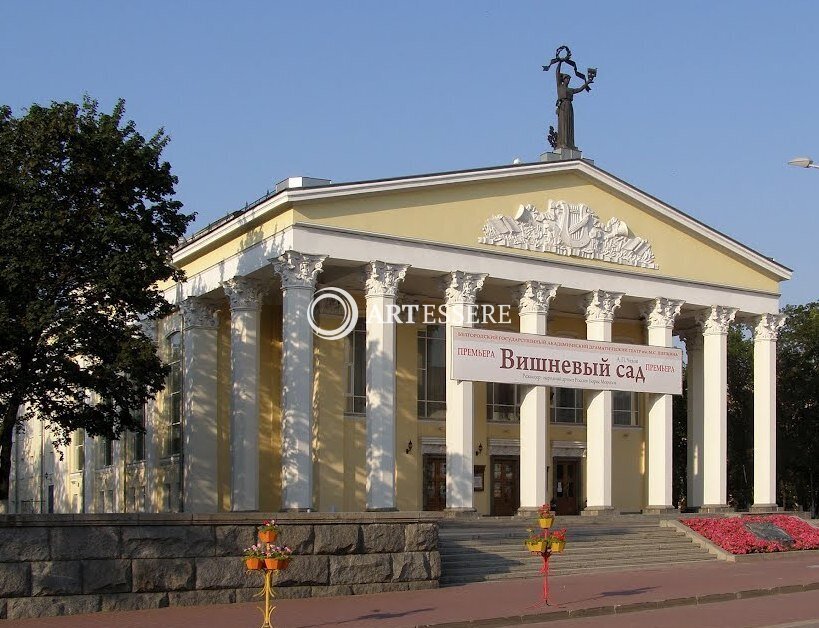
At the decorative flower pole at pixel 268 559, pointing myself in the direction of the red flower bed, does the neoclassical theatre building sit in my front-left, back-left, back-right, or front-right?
front-left

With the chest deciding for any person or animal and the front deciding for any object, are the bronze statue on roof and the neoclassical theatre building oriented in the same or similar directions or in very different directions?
same or similar directions

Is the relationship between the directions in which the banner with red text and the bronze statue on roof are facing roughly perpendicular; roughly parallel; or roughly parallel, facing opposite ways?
roughly parallel

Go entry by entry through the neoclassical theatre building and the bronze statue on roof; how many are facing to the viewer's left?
0

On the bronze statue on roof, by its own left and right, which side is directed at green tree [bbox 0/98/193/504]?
right

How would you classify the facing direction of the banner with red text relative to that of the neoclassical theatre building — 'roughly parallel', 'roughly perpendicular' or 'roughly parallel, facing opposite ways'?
roughly parallel

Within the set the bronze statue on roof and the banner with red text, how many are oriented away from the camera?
0

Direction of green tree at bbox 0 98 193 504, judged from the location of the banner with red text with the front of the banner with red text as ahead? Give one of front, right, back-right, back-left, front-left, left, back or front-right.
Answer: right

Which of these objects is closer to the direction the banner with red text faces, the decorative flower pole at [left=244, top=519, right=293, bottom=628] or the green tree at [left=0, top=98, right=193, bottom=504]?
the decorative flower pole

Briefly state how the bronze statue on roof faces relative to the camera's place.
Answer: facing the viewer and to the right of the viewer

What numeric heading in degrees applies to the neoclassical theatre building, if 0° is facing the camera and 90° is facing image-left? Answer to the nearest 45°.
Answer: approximately 315°

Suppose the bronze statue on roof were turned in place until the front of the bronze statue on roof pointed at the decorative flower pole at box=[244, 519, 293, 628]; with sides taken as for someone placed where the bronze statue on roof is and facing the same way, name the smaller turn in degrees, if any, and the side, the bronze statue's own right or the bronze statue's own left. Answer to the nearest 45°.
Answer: approximately 45° to the bronze statue's own right
